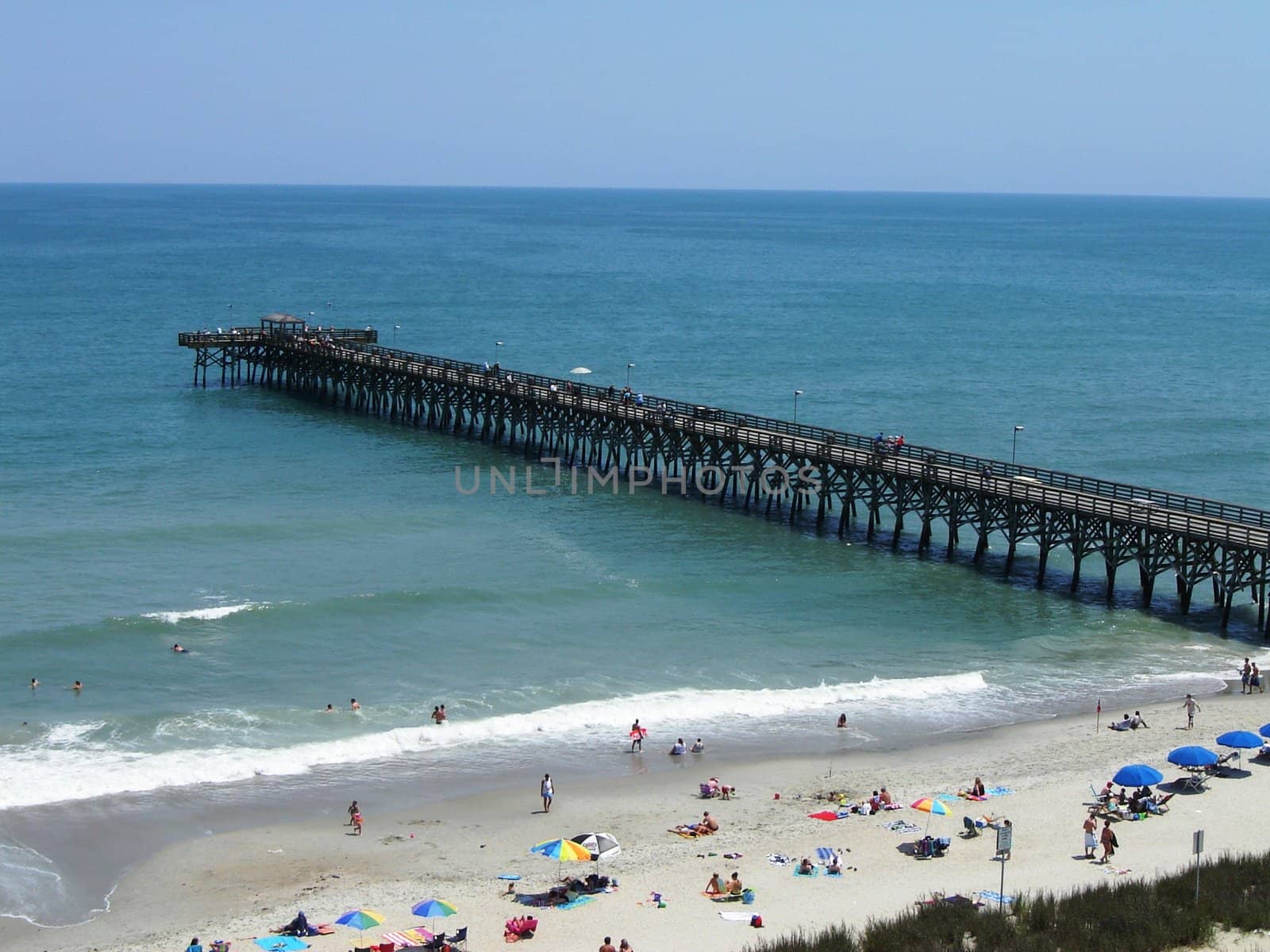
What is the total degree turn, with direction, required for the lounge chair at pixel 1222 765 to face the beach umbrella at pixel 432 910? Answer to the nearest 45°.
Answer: approximately 45° to its left

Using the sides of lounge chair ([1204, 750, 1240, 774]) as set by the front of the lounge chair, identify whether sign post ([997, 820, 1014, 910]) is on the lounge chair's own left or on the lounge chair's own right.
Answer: on the lounge chair's own left

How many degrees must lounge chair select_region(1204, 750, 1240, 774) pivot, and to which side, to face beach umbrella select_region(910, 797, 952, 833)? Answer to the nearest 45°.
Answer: approximately 45° to its left
